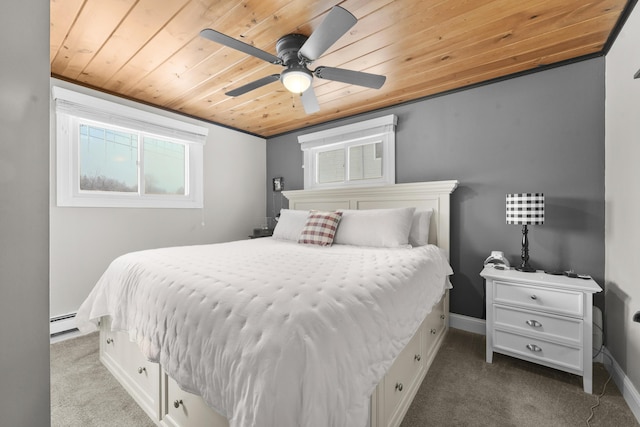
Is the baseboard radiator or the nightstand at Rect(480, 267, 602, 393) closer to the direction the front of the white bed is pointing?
the baseboard radiator

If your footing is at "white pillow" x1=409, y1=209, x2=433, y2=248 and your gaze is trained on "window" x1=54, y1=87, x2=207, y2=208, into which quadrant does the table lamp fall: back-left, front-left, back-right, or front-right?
back-left

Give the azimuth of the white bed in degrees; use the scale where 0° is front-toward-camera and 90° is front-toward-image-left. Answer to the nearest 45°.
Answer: approximately 45°

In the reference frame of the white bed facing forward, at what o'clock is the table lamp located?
The table lamp is roughly at 7 o'clock from the white bed.

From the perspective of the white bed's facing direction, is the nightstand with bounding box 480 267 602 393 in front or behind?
behind

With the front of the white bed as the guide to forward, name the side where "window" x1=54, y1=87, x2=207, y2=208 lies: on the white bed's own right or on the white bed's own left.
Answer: on the white bed's own right
